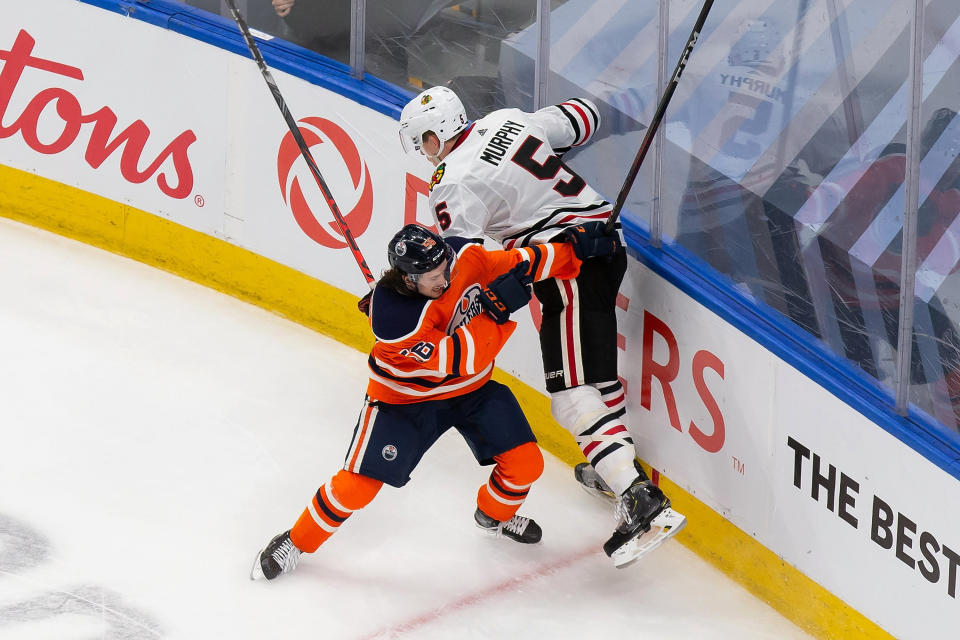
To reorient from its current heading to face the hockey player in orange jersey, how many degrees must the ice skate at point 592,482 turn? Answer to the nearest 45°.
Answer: approximately 45° to its left
